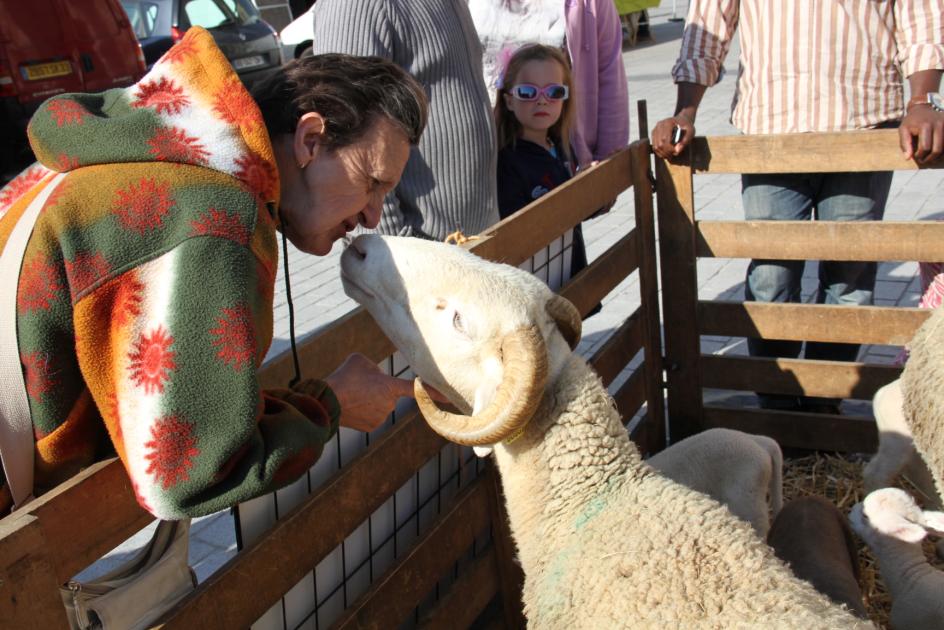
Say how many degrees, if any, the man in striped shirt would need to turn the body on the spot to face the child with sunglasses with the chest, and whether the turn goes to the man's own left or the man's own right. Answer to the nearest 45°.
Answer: approximately 90° to the man's own right

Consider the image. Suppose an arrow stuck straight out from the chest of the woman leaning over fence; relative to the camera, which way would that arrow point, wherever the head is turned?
to the viewer's right

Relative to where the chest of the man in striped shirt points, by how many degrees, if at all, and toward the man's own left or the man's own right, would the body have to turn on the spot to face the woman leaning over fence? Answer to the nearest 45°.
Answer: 0° — they already face them

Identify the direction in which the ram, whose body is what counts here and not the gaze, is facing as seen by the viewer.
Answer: to the viewer's left

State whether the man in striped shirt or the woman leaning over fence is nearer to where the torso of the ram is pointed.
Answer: the woman leaning over fence

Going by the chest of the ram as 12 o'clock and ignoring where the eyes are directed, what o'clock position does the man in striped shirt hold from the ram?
The man in striped shirt is roughly at 2 o'clock from the ram.

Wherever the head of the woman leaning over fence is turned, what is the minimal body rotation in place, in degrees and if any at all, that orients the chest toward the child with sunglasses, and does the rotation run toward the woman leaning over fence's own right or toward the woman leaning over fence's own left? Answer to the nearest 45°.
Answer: approximately 45° to the woman leaning over fence's own left

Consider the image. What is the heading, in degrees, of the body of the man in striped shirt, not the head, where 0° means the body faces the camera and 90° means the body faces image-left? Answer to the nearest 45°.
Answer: approximately 0°

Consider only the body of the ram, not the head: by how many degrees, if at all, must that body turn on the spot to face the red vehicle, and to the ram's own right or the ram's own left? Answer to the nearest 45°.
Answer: approximately 45° to the ram's own right

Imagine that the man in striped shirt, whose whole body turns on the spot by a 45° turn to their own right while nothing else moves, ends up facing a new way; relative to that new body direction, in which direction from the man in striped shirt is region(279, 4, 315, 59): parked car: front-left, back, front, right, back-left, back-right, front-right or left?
right

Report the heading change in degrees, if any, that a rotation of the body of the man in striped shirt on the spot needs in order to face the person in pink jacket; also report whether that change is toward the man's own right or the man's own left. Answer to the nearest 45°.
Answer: approximately 90° to the man's own right
